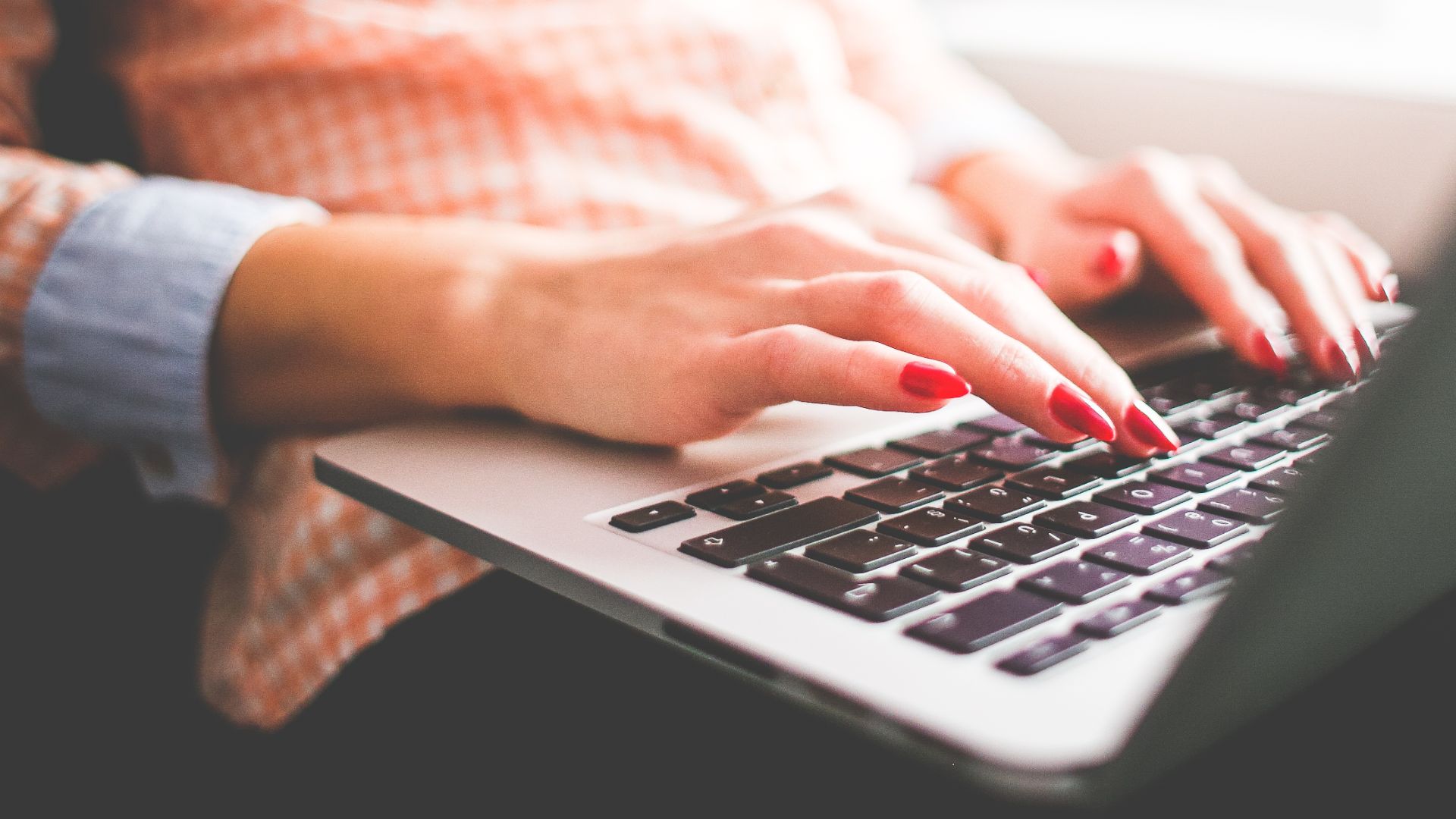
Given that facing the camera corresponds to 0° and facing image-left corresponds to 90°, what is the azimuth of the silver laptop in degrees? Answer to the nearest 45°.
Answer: approximately 135°
